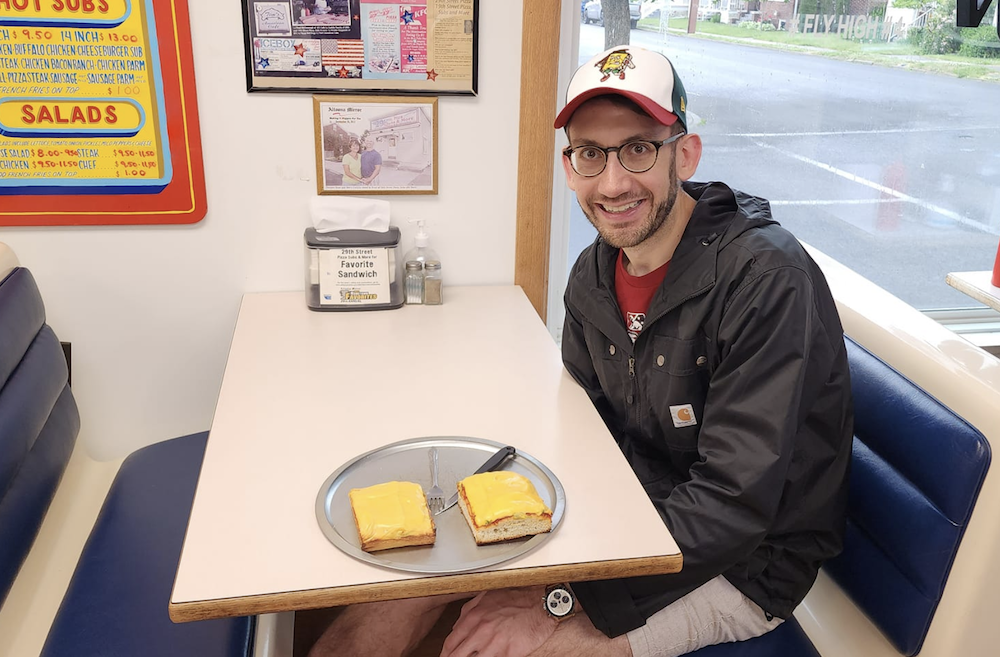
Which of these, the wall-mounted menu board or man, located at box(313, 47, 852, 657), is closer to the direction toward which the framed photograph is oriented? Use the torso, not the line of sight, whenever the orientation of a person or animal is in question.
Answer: the man

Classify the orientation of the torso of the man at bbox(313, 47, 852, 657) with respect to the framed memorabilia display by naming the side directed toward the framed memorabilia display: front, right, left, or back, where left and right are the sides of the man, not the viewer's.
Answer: right

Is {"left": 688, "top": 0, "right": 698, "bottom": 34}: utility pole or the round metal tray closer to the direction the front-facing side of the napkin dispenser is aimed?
the round metal tray

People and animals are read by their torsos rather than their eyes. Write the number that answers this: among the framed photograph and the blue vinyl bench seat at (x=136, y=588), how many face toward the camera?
1

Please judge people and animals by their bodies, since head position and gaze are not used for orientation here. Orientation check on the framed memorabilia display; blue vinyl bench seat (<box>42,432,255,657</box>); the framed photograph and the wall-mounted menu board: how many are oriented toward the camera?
3

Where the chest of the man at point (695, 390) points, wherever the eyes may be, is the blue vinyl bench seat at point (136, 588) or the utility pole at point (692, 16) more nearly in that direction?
the blue vinyl bench seat

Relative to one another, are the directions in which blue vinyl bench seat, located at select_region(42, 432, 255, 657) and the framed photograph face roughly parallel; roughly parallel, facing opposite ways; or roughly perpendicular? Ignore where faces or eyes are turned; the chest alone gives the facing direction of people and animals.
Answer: roughly perpendicular
